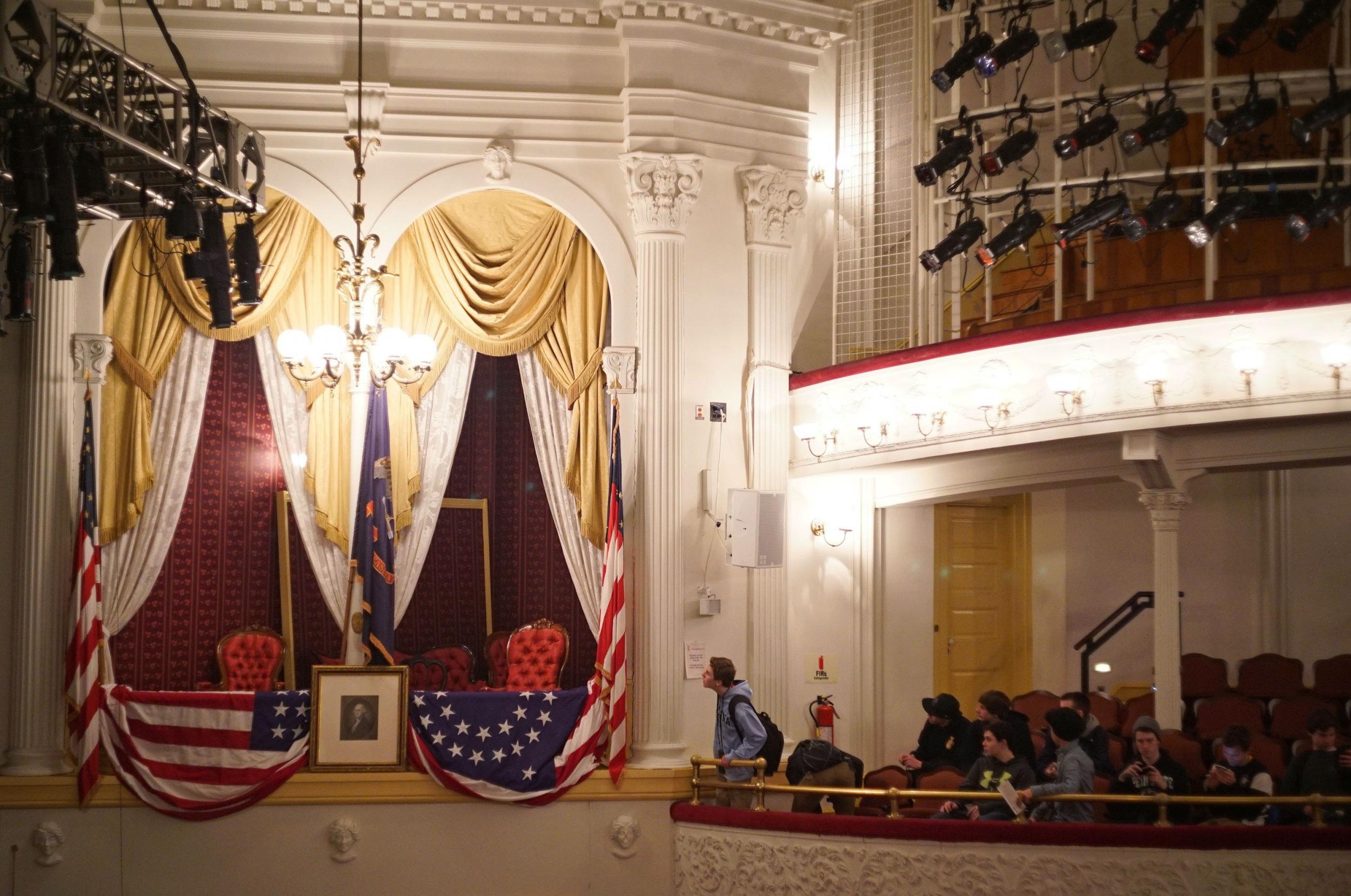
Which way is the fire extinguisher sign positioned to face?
toward the camera

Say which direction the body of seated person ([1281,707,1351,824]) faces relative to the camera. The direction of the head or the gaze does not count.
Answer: toward the camera

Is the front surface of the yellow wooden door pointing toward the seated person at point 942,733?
yes

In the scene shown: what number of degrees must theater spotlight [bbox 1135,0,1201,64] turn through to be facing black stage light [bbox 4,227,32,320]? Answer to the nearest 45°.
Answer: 0° — it already faces it

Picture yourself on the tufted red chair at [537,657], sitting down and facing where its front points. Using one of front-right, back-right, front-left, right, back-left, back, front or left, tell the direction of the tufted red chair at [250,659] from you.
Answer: front-right

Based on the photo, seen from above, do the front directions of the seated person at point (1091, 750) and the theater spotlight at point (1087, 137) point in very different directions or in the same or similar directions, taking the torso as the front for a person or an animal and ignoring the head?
same or similar directions

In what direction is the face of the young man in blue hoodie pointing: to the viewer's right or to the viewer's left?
to the viewer's left

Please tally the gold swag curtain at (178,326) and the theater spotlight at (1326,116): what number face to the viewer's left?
1

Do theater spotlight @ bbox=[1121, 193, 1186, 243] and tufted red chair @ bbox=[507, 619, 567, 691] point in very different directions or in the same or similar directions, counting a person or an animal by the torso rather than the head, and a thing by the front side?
same or similar directions

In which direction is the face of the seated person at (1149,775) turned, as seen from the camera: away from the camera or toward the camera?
toward the camera
